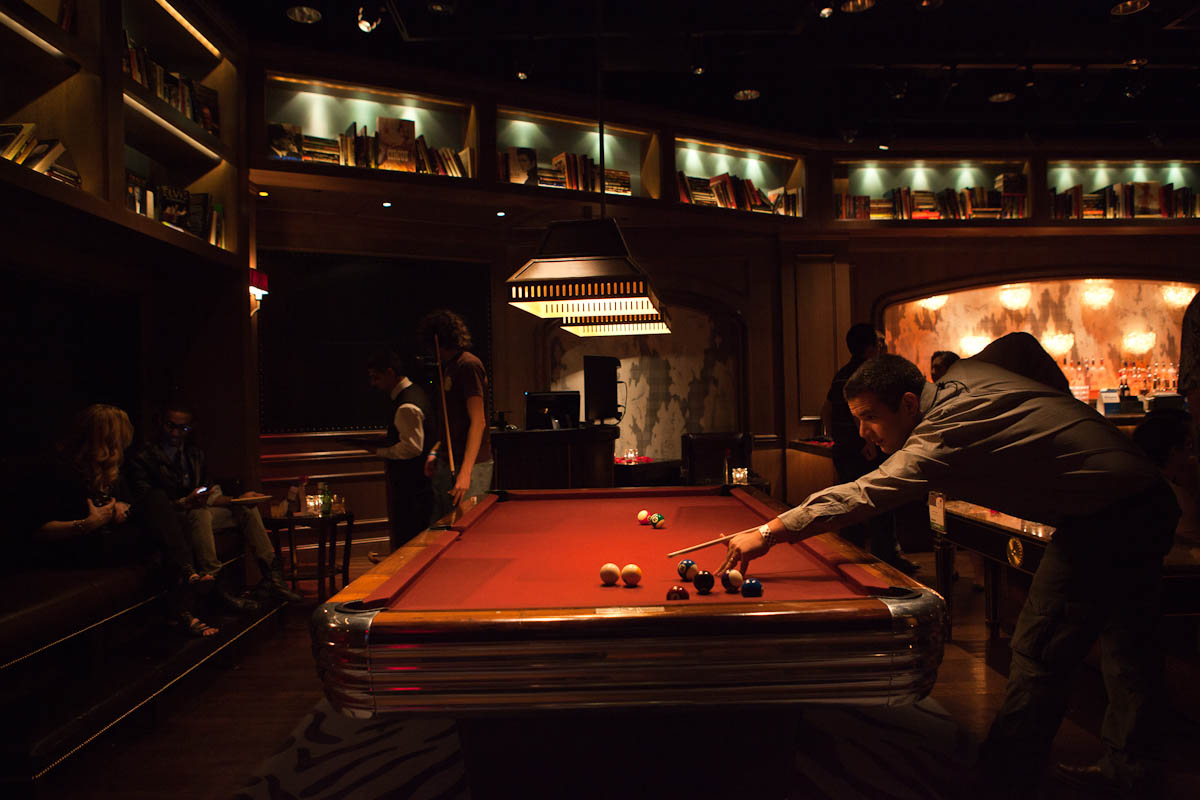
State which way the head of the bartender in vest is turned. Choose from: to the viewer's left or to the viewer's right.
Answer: to the viewer's left

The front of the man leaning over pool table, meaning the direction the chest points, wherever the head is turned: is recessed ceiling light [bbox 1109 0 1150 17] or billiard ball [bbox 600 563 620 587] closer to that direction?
the billiard ball

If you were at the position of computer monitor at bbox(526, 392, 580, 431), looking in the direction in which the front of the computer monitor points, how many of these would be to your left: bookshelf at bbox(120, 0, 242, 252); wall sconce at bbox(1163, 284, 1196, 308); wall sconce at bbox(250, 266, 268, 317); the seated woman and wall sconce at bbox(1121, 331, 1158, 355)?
2

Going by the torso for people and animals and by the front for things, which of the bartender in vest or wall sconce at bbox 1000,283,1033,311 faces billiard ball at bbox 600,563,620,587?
the wall sconce

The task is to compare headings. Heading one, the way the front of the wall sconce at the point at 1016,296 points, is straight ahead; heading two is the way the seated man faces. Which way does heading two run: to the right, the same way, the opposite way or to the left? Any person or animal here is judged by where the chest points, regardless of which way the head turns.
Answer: to the left

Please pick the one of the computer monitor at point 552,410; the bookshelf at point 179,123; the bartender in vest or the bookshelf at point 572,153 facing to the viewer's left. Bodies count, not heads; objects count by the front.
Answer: the bartender in vest

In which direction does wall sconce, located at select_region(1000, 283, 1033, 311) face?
toward the camera

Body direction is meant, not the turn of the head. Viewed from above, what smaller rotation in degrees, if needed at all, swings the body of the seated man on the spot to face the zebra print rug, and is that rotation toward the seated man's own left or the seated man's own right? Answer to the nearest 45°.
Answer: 0° — they already face it

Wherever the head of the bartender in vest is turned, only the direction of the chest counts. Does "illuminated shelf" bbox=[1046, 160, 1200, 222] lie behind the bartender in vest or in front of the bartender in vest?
behind

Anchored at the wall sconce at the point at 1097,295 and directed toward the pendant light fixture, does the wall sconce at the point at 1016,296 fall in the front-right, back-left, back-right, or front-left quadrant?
front-right

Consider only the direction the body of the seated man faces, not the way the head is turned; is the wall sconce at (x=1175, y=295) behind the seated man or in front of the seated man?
in front

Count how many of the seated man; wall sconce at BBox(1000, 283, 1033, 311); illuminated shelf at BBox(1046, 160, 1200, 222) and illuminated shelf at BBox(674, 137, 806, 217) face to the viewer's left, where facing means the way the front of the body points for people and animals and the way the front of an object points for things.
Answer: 0

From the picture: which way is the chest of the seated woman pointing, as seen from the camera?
to the viewer's right

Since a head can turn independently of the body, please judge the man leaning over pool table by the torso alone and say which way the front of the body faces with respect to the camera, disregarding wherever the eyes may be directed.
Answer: to the viewer's left

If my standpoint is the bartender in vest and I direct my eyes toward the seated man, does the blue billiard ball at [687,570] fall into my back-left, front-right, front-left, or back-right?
back-left

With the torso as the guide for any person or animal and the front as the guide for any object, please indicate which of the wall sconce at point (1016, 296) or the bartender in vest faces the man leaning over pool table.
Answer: the wall sconce

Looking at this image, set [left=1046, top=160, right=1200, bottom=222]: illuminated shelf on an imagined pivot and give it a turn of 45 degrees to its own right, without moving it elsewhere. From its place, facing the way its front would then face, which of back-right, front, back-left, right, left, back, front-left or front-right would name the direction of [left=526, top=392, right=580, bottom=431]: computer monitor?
front

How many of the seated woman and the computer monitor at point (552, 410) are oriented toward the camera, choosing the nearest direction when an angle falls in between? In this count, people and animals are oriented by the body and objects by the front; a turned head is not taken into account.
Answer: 1

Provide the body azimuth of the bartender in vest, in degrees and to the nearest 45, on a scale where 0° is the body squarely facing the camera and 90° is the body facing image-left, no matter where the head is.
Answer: approximately 90°
